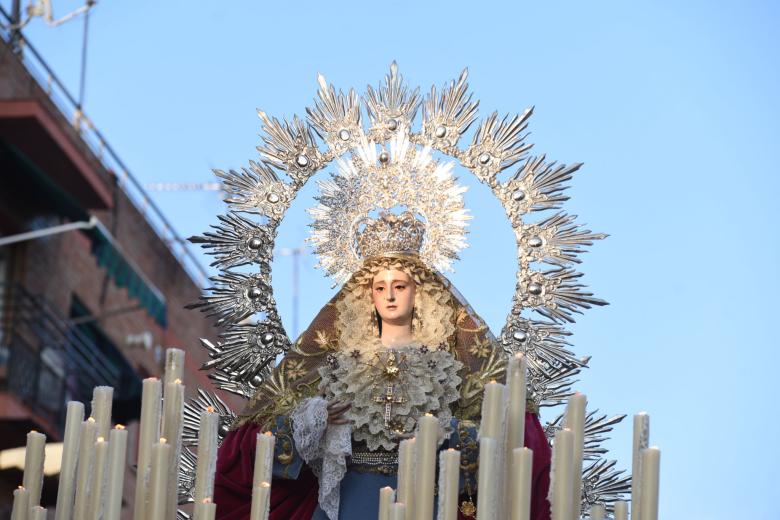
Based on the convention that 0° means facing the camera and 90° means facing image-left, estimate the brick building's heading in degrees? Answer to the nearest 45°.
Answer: approximately 315°

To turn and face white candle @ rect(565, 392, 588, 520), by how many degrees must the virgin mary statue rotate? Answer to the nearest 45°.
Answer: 0° — it already faces it

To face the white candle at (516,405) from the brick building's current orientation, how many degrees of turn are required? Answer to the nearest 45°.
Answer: approximately 45° to its right

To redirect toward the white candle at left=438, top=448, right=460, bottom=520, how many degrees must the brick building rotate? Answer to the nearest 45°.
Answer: approximately 45° to its right

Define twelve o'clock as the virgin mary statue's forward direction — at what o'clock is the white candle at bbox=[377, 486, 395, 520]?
The white candle is roughly at 12 o'clock from the virgin mary statue.

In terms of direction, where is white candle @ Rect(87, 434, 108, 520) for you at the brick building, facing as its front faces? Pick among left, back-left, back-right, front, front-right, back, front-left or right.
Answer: front-right

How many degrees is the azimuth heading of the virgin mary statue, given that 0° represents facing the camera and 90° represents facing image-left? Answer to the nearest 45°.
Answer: approximately 0°

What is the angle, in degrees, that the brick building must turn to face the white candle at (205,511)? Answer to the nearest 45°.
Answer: approximately 45° to its right

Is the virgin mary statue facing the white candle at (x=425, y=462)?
yes

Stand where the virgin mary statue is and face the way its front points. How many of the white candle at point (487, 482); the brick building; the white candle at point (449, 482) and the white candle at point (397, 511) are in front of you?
3
